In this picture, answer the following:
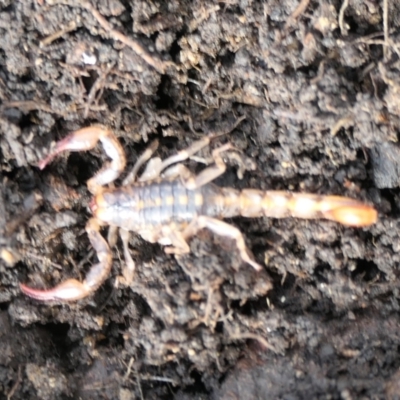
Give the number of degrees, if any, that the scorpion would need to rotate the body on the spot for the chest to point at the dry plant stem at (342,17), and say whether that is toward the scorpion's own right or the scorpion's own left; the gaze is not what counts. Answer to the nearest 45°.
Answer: approximately 180°

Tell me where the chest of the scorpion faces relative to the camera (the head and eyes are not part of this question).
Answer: to the viewer's left
